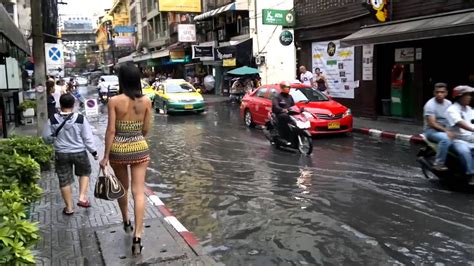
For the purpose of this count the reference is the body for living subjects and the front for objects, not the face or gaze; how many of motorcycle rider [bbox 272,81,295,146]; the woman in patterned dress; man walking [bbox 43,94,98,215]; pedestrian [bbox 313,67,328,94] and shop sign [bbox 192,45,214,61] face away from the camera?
2

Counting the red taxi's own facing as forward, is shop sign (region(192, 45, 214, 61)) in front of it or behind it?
behind

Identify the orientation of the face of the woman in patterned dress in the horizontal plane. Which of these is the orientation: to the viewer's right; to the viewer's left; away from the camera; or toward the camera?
away from the camera

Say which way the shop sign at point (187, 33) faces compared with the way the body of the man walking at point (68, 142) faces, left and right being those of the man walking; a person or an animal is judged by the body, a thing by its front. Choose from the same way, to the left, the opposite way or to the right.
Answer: the opposite way

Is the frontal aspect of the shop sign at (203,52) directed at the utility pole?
yes

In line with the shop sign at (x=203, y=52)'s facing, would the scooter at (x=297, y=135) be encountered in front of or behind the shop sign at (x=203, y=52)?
in front

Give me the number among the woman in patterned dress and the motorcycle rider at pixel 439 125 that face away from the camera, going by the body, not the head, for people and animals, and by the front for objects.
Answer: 1

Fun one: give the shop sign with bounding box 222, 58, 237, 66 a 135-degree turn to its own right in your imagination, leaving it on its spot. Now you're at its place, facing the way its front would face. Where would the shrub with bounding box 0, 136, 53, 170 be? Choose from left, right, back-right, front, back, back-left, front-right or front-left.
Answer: back-left

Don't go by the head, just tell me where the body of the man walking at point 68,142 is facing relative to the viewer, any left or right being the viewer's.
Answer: facing away from the viewer

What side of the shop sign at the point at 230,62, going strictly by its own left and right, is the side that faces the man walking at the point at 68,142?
front

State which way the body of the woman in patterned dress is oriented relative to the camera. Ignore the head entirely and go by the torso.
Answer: away from the camera

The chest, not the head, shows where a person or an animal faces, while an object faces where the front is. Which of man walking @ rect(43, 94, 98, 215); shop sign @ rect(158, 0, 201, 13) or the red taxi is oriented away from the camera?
the man walking
